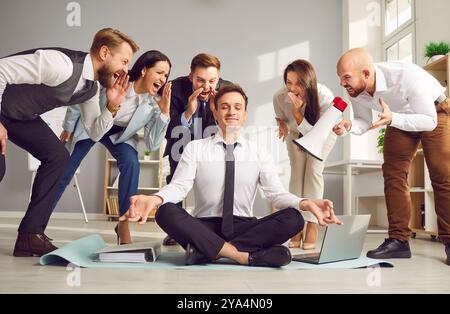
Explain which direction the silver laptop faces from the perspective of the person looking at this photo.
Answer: facing away from the viewer and to the left of the viewer

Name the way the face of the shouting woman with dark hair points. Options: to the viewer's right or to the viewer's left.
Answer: to the viewer's right

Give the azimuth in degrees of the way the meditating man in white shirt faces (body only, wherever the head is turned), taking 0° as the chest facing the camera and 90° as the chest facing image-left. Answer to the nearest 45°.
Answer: approximately 0°

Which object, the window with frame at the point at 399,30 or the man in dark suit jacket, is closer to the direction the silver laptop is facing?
the man in dark suit jacket

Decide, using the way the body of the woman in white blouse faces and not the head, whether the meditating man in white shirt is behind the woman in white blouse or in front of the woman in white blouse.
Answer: in front

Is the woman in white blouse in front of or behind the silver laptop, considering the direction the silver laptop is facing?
in front

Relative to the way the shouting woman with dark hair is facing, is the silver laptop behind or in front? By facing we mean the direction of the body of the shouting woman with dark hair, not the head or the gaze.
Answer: in front
